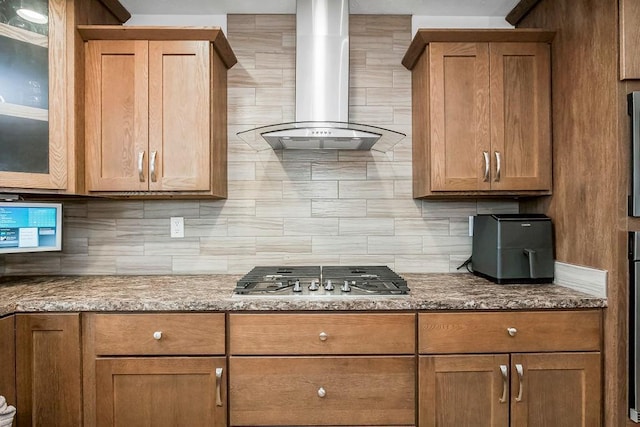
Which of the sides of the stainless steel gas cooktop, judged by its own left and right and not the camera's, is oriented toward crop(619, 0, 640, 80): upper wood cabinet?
left

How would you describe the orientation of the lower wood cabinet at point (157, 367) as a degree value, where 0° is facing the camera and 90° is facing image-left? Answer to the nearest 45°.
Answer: approximately 0°

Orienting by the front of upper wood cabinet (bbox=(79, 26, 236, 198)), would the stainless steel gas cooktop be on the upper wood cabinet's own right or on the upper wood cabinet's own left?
on the upper wood cabinet's own left

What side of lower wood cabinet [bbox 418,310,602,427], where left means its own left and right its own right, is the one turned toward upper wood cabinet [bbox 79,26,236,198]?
right

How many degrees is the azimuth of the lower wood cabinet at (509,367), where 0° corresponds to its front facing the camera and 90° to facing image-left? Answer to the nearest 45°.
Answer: approximately 0°

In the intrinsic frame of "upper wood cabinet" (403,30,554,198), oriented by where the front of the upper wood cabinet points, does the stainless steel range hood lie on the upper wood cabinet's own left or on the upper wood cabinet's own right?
on the upper wood cabinet's own right
